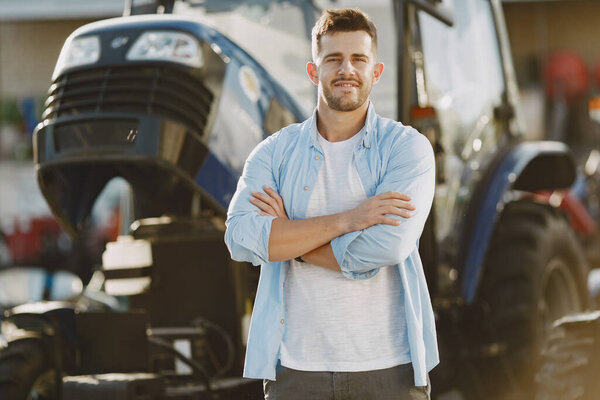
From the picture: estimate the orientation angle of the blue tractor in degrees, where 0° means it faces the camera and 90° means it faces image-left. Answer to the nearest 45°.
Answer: approximately 45°

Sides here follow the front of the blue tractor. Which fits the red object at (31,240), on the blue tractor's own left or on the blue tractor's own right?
on the blue tractor's own right

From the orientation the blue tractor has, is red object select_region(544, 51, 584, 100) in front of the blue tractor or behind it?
behind

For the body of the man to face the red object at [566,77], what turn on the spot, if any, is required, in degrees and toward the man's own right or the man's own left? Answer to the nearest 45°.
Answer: approximately 180°

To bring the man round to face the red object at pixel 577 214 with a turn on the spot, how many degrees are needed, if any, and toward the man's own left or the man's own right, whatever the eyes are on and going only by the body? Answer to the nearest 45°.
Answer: approximately 180°

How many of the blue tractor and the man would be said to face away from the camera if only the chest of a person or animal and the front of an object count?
0

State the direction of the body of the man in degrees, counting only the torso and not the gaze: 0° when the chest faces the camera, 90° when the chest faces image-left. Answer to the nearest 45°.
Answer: approximately 0°

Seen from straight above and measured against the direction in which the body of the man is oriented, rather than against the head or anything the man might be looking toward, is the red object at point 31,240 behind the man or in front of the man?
behind
